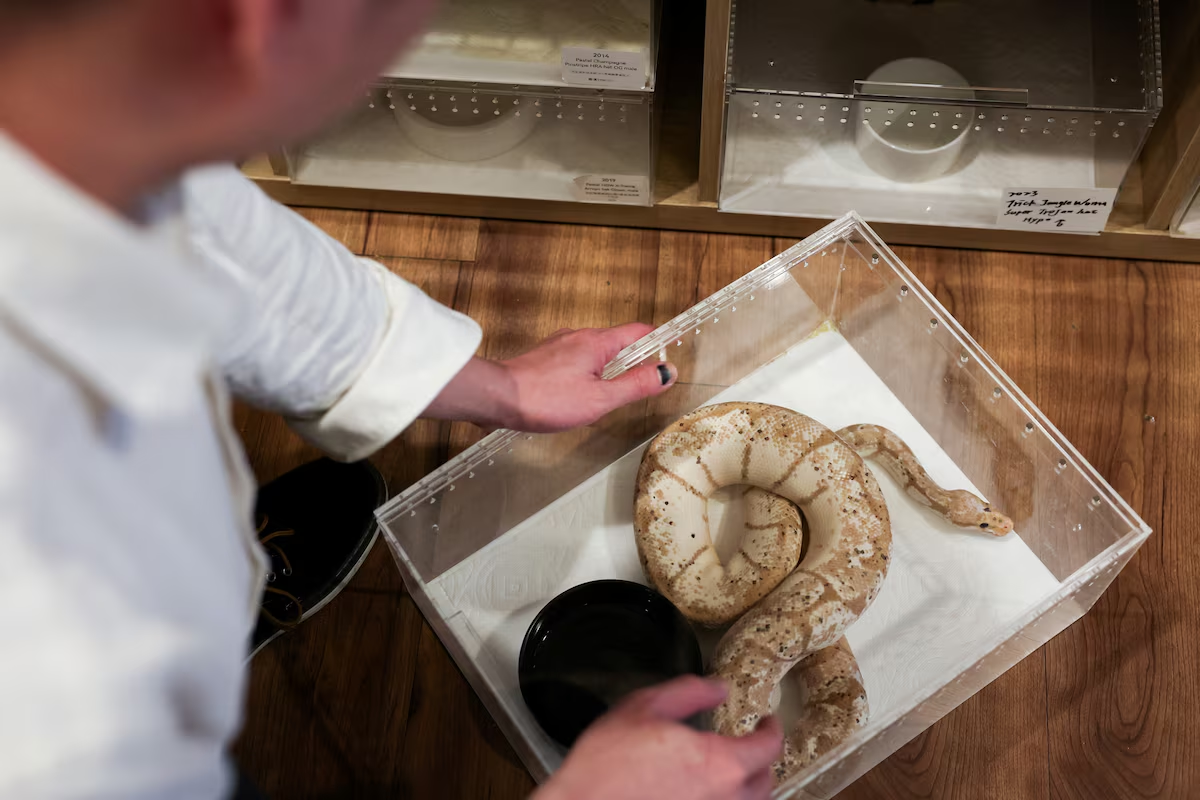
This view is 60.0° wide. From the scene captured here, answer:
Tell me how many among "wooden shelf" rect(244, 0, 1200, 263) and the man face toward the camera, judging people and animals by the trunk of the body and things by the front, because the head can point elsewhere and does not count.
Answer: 1

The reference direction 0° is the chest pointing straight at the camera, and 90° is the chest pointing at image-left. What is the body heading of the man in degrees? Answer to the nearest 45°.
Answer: approximately 270°

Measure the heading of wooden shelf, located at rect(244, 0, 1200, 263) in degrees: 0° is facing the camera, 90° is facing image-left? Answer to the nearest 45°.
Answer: approximately 0°

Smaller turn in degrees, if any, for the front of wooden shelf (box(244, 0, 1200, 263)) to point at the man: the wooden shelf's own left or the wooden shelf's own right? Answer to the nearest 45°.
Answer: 0° — it already faces them

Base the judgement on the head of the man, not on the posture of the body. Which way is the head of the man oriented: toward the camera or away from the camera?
away from the camera
